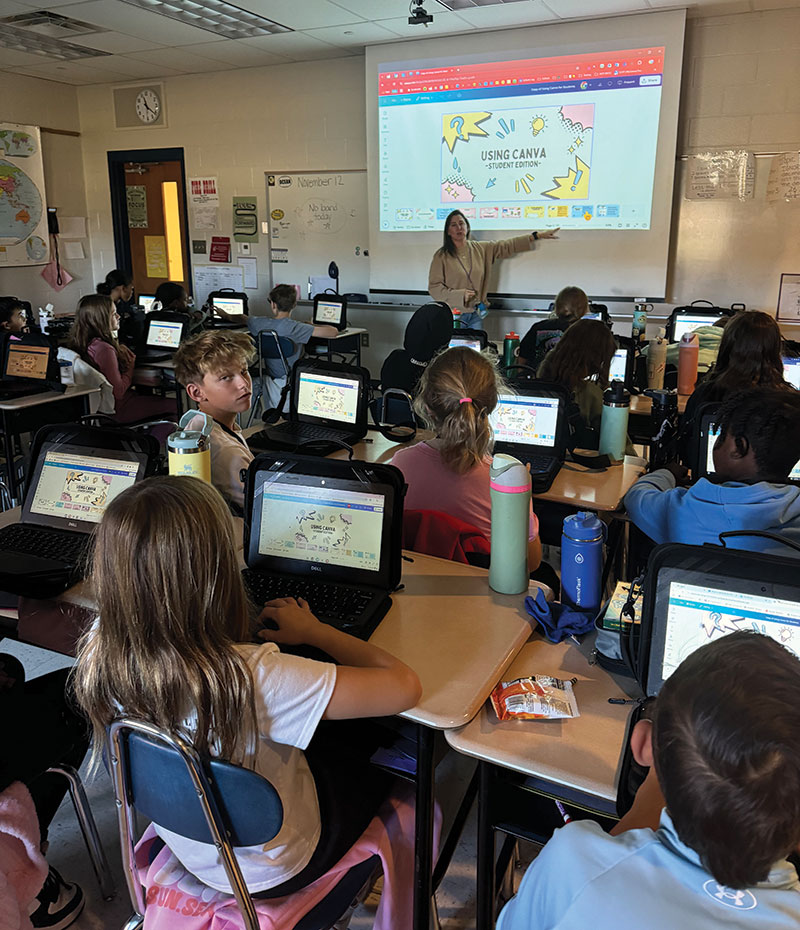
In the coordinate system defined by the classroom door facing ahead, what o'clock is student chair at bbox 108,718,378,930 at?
The student chair is roughly at 12 o'clock from the classroom door.

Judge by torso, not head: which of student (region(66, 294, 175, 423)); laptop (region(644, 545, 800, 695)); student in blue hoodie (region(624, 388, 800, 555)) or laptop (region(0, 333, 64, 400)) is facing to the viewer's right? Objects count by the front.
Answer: the student

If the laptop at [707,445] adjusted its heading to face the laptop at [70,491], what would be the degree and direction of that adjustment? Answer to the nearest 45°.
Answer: approximately 45° to its right

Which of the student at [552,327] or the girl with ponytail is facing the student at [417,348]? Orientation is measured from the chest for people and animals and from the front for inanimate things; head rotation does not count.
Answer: the girl with ponytail

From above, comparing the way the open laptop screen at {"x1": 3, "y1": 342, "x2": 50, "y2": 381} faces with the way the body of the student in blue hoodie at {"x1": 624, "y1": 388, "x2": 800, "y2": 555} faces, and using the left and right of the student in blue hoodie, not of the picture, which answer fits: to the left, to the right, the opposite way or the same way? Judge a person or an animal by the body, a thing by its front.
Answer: the opposite way

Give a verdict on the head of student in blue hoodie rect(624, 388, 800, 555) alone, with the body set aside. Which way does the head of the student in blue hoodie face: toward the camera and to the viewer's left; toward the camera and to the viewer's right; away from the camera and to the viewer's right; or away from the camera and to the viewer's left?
away from the camera and to the viewer's left

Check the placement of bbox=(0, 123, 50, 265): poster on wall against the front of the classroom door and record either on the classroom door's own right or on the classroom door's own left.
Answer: on the classroom door's own right

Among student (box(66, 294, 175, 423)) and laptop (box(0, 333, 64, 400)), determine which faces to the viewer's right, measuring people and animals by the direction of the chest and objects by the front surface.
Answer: the student
